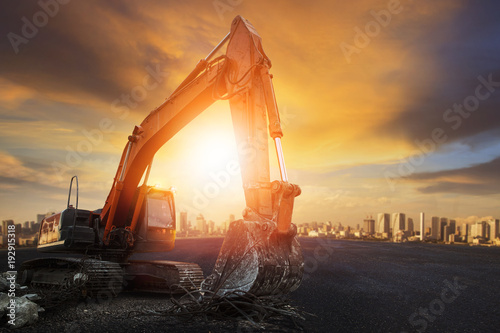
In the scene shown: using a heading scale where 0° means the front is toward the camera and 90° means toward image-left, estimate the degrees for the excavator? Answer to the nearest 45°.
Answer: approximately 315°
